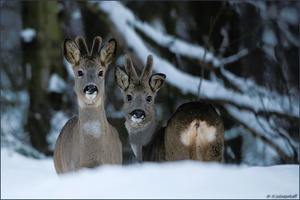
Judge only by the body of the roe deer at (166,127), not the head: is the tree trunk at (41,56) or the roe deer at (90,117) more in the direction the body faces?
the tree trunk

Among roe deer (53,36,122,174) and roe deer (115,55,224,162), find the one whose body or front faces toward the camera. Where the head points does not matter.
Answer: roe deer (53,36,122,174)

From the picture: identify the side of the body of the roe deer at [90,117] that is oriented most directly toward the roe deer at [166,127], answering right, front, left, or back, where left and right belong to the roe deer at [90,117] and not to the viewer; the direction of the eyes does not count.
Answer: left

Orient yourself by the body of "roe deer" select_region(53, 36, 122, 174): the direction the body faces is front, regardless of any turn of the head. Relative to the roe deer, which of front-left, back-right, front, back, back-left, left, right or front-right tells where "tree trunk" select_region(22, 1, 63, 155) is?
back

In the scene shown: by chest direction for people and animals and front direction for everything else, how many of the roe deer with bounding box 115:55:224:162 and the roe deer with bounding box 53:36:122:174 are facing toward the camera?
1

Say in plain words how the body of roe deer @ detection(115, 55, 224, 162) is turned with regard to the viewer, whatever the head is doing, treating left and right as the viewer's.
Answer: facing away from the viewer and to the left of the viewer

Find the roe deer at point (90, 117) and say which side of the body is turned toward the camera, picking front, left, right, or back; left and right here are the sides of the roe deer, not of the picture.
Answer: front

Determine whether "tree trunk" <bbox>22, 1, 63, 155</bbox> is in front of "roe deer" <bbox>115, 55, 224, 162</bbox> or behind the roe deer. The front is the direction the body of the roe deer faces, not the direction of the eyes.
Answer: in front
